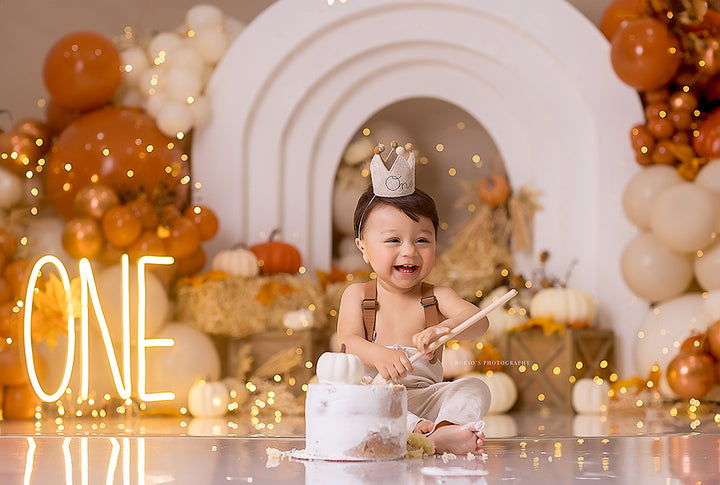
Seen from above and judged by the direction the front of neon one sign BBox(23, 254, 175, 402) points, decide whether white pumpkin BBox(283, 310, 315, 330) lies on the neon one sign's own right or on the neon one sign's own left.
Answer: on the neon one sign's own left

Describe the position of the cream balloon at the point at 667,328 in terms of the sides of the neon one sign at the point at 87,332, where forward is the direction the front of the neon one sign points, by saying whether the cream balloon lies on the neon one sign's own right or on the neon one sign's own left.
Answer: on the neon one sign's own left

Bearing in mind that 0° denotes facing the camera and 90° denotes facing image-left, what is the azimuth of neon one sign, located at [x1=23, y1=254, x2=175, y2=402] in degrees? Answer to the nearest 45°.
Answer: approximately 0°

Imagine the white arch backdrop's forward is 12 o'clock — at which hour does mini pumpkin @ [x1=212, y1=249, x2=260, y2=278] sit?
The mini pumpkin is roughly at 2 o'clock from the white arch backdrop.

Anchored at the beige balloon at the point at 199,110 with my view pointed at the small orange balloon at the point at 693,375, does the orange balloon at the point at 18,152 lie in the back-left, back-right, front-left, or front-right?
back-right

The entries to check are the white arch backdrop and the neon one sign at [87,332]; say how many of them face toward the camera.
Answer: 2

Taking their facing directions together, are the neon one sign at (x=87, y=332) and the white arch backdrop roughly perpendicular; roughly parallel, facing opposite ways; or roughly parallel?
roughly parallel

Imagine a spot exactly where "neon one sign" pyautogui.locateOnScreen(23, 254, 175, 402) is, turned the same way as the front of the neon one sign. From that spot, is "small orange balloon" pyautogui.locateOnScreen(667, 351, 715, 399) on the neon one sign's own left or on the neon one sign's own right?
on the neon one sign's own left

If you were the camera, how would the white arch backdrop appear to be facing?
facing the viewer

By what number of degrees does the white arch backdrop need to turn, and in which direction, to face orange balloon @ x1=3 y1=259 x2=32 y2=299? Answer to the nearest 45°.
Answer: approximately 45° to its right
